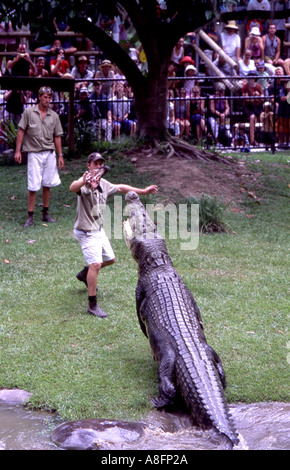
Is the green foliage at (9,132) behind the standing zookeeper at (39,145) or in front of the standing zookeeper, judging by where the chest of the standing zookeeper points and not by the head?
behind

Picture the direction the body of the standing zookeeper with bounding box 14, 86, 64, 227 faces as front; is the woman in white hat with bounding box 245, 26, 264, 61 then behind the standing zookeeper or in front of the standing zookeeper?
behind

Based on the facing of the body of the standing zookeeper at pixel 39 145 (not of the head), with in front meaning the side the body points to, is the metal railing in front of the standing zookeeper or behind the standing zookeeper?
behind

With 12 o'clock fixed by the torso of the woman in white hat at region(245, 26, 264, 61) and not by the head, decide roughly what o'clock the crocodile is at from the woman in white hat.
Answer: The crocodile is roughly at 12 o'clock from the woman in white hat.

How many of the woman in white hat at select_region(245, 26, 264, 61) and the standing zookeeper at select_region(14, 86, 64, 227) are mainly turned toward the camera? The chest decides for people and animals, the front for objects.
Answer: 2

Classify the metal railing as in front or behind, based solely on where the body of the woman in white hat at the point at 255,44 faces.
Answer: in front

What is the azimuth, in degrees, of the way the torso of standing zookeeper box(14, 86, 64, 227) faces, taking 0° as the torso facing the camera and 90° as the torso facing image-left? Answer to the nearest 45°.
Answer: approximately 0°

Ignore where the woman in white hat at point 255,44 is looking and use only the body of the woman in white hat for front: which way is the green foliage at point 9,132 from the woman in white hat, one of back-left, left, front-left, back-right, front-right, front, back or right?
front-right
